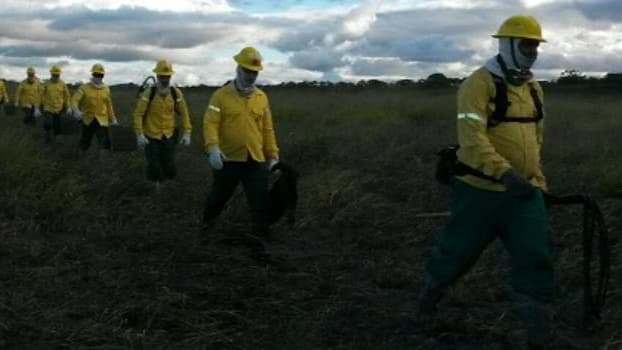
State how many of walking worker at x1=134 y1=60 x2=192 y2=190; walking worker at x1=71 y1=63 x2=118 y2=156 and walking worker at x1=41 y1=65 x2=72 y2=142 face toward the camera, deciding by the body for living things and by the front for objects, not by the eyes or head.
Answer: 3

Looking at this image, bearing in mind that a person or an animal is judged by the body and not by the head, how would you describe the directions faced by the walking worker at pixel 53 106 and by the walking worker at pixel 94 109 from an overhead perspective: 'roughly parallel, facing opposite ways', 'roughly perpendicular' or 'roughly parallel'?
roughly parallel

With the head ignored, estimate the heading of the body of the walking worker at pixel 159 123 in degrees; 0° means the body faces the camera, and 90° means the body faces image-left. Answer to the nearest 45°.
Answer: approximately 0°

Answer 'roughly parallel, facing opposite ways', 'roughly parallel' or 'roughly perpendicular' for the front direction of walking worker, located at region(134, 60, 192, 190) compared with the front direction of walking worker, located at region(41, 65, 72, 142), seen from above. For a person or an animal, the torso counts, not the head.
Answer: roughly parallel

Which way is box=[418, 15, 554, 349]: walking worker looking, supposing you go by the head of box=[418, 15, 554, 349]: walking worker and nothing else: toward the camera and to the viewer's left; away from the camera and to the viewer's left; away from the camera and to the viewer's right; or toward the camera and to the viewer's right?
toward the camera and to the viewer's right

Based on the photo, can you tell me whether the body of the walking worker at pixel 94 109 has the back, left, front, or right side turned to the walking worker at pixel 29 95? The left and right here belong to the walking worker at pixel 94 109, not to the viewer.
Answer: back

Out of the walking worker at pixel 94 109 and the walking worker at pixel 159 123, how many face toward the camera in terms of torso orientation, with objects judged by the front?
2

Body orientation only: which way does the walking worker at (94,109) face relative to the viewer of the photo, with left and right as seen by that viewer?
facing the viewer

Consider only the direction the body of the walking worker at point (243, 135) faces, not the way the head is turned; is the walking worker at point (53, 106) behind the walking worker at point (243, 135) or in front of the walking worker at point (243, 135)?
behind

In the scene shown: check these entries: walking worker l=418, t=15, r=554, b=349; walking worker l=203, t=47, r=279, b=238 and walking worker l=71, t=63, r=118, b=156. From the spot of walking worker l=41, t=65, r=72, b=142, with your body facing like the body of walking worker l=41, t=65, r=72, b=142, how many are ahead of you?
3

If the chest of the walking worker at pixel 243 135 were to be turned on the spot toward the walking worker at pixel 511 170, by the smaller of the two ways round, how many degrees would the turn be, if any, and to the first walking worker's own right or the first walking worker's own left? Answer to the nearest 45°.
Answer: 0° — they already face them

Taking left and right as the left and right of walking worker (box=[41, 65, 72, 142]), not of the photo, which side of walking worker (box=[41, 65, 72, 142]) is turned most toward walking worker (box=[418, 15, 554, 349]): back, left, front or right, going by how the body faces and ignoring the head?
front

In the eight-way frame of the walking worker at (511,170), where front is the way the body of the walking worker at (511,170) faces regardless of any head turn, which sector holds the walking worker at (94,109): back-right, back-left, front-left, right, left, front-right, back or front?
back

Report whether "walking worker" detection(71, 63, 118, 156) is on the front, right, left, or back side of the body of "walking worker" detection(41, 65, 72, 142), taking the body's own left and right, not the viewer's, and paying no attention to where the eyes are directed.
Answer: front

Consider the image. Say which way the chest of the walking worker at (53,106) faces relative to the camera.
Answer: toward the camera
